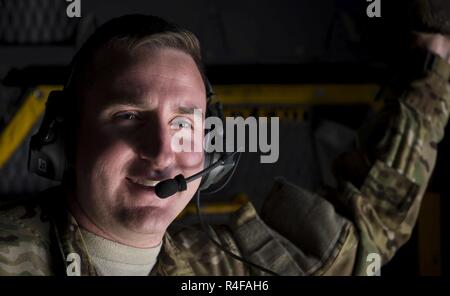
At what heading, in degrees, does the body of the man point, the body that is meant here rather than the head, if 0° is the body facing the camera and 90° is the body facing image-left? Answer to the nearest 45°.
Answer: approximately 0°
